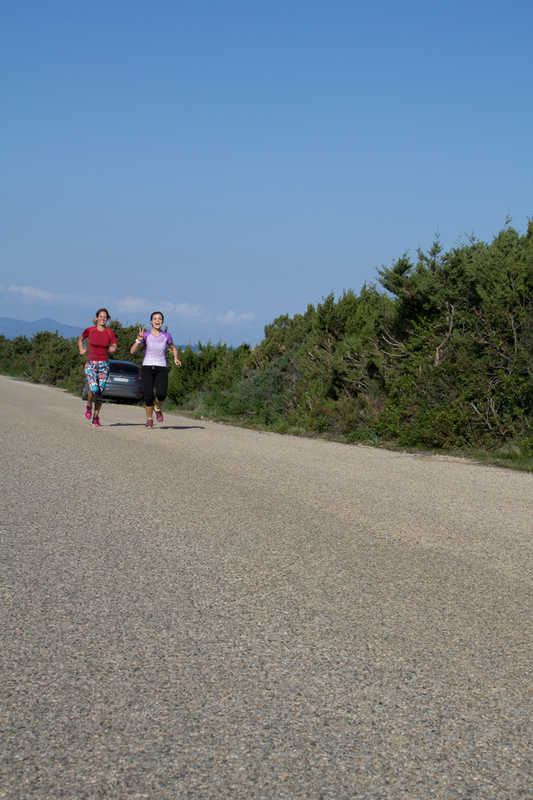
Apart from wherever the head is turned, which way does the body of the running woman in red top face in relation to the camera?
toward the camera

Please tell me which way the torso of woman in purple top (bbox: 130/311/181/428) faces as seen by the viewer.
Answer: toward the camera

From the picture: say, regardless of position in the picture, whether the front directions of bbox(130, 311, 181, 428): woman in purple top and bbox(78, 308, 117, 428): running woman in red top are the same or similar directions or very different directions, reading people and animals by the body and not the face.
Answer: same or similar directions

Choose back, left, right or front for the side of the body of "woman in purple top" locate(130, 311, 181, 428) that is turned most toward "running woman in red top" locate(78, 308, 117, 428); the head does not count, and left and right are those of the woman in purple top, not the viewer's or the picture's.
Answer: right

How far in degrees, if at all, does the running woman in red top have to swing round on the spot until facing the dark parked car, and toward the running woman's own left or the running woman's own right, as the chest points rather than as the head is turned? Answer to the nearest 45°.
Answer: approximately 180°

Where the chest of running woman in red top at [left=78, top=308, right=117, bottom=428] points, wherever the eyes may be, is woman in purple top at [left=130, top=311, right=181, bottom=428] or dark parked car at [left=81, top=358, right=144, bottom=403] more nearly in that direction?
the woman in purple top

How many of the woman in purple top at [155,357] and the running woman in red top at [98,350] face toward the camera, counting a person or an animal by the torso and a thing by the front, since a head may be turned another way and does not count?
2

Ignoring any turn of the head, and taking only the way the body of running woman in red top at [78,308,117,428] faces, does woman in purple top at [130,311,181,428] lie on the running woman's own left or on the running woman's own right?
on the running woman's own left

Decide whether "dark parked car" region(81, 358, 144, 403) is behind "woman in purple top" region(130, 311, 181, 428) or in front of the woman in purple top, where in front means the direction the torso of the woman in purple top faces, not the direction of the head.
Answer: behind

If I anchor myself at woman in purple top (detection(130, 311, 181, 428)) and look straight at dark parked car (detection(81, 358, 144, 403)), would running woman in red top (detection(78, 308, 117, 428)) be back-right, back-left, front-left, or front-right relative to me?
front-left

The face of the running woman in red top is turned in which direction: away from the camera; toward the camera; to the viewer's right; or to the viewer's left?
toward the camera
